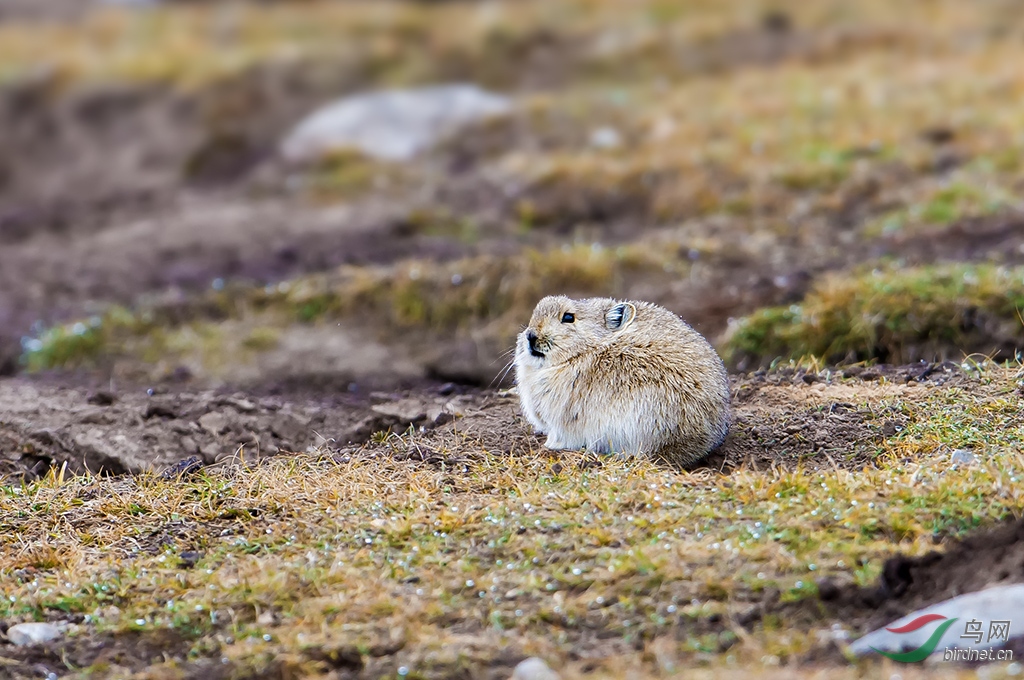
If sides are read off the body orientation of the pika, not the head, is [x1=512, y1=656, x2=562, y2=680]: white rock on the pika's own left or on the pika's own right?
on the pika's own left

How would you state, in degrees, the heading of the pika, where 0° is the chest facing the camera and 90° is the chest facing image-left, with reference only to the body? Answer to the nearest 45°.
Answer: approximately 90°

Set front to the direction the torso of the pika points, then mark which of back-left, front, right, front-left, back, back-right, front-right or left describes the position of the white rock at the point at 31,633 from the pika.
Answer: front-left

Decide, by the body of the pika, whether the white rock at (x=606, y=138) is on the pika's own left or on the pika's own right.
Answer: on the pika's own right

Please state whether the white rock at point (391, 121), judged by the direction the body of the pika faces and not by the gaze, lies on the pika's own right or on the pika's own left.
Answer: on the pika's own right

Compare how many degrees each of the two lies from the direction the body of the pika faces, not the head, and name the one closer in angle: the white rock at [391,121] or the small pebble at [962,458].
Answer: the white rock

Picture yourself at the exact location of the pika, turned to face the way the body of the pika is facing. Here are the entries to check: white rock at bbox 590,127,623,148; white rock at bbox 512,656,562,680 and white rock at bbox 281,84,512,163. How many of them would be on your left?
1
